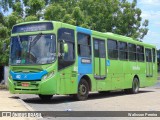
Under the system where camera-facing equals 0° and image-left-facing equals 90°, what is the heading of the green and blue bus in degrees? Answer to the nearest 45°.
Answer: approximately 45°
